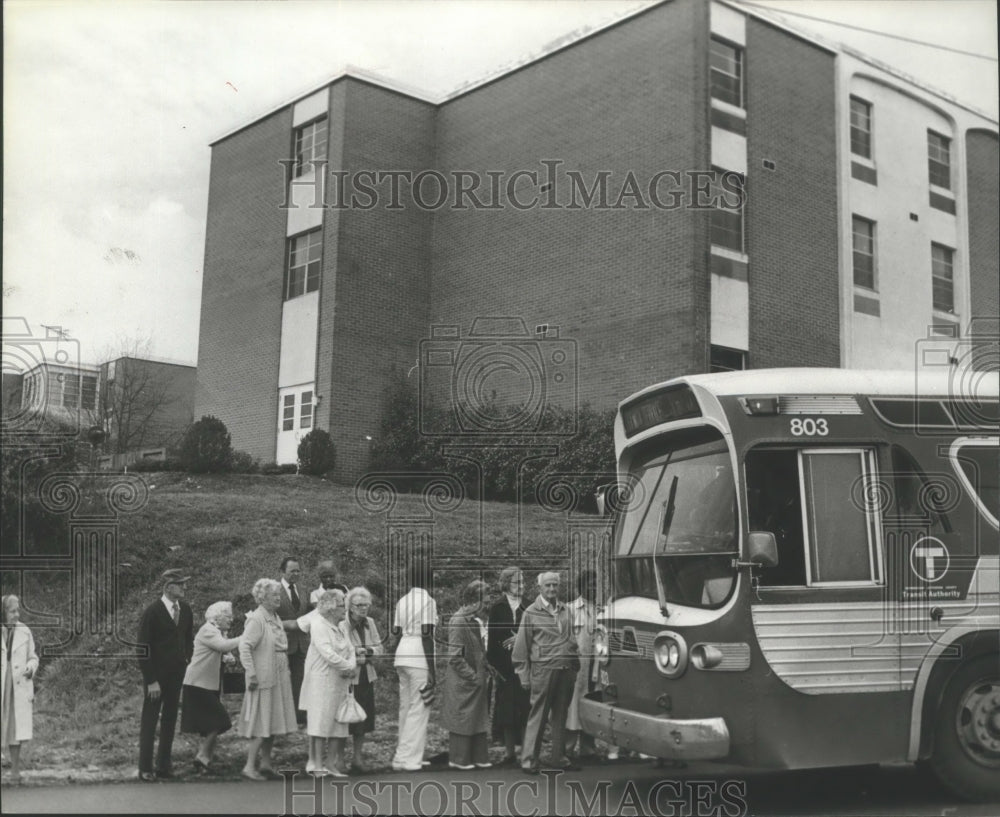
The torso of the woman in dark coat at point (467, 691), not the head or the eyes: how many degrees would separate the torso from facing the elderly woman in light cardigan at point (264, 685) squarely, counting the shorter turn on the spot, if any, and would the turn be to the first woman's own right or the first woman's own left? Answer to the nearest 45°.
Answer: approximately 135° to the first woman's own right

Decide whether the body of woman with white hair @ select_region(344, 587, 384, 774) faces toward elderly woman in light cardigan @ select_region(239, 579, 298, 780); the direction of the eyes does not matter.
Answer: no

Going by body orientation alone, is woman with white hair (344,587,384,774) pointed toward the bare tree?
no

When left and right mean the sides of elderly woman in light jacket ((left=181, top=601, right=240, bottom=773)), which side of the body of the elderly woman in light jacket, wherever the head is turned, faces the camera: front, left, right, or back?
right

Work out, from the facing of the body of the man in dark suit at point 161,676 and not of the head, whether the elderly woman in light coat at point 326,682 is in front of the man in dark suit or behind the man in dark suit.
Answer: in front

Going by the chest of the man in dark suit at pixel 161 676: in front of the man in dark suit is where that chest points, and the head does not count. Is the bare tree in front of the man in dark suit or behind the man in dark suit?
behind

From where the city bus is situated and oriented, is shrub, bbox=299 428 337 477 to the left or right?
on its right

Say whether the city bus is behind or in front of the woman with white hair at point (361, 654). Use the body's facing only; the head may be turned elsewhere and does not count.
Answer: in front

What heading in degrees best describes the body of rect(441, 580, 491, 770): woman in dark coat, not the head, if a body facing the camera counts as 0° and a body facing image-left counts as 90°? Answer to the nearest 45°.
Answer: approximately 270°

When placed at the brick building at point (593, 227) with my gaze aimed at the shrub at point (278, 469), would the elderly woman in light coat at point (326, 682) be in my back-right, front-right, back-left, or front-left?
front-left

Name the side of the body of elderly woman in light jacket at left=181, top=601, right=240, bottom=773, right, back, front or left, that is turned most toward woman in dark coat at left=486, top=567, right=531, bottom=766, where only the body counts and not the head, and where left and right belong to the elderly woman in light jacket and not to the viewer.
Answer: front

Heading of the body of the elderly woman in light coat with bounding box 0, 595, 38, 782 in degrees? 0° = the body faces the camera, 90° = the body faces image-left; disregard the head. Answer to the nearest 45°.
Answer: approximately 0°

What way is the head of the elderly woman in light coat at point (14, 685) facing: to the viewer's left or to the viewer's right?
to the viewer's right

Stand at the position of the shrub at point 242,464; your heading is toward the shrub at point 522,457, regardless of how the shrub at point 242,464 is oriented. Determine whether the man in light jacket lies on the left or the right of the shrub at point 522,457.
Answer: right

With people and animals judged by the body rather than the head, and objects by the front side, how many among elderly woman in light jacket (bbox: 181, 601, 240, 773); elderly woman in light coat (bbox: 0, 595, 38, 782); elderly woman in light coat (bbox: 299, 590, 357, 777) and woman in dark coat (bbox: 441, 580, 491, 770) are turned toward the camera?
1

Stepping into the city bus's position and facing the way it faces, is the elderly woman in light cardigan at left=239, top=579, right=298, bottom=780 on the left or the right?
on its right
